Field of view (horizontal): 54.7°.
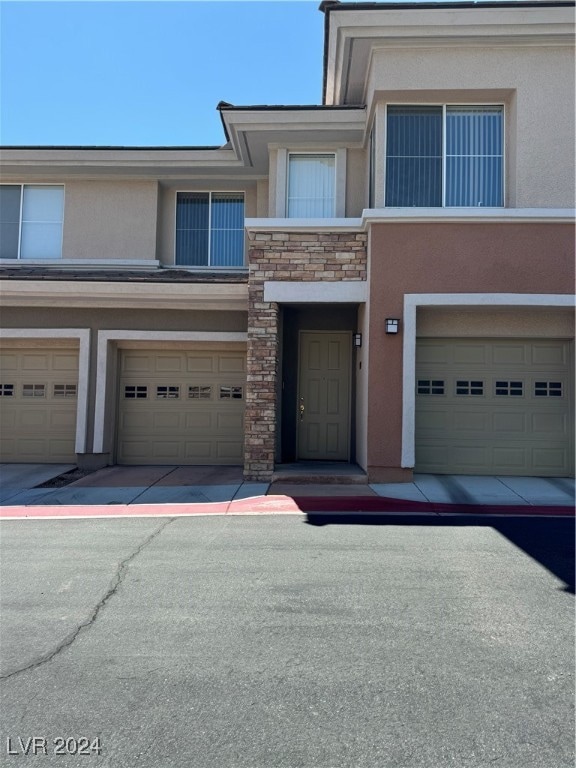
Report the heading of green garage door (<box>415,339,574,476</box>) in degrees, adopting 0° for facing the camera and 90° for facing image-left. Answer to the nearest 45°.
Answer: approximately 0°

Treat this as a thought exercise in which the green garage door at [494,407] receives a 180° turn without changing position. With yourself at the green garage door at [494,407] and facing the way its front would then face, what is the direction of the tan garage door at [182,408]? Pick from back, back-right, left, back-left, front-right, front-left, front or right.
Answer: left

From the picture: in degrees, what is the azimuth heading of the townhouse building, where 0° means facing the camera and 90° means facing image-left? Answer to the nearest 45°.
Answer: approximately 0°
